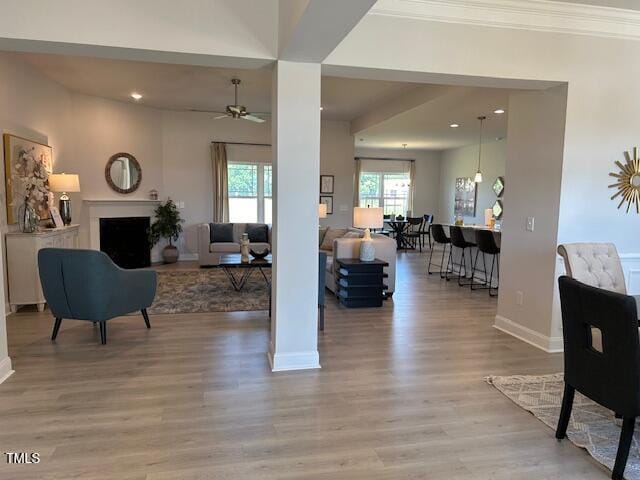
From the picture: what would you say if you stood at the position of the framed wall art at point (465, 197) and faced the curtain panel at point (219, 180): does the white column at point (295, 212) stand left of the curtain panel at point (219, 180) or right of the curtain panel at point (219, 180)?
left

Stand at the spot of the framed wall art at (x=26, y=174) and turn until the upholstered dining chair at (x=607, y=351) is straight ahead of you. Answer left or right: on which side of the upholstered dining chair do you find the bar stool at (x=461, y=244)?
left

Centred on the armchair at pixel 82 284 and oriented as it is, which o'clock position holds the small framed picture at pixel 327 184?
The small framed picture is roughly at 12 o'clock from the armchair.

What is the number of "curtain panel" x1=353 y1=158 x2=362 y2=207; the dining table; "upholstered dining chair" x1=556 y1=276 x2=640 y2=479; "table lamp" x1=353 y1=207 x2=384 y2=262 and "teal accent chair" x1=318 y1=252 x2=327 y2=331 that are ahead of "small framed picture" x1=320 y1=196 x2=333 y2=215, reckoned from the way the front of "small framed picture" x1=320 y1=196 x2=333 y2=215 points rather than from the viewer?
3

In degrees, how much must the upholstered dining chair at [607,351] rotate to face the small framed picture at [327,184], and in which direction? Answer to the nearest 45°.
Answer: approximately 90° to its left

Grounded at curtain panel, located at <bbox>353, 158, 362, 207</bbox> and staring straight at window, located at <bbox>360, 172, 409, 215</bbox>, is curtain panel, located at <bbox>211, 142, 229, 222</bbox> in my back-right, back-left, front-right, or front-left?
back-right

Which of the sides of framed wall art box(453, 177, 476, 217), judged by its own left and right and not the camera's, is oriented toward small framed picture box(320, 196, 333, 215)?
front

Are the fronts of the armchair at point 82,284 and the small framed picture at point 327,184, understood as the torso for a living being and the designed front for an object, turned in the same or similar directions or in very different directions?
very different directions

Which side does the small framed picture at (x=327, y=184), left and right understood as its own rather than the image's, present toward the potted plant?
right

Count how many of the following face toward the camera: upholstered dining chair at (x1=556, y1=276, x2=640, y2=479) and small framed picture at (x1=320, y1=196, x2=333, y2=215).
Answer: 1

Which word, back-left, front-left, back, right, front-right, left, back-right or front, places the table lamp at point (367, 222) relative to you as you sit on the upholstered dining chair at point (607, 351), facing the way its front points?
left

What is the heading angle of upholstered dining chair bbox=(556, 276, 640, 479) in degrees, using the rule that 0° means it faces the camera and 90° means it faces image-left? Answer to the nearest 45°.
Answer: approximately 225°

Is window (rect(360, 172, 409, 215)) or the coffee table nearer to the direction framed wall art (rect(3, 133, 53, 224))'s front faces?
the coffee table

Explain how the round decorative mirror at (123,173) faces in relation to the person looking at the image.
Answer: facing the viewer and to the right of the viewer

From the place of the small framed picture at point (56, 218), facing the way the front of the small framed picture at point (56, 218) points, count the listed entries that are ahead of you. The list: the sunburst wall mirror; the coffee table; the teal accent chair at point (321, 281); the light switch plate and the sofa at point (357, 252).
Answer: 5
